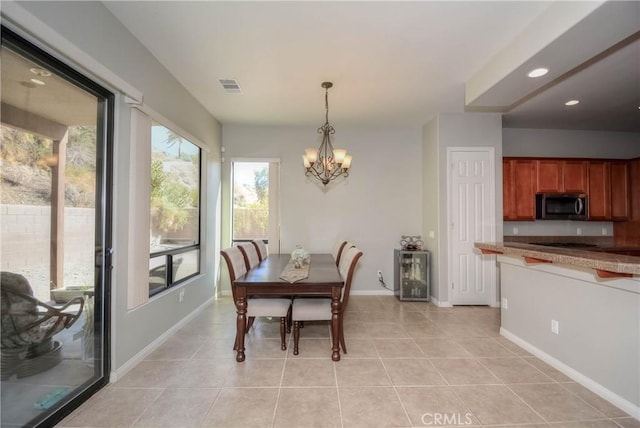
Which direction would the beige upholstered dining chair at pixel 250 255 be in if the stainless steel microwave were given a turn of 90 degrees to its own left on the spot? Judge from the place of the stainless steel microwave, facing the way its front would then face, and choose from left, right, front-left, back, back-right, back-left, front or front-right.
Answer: back

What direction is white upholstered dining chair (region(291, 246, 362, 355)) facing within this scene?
to the viewer's left

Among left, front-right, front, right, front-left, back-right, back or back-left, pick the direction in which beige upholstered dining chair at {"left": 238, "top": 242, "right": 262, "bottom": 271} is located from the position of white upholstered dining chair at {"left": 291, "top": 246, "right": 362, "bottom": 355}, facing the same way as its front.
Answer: front-right

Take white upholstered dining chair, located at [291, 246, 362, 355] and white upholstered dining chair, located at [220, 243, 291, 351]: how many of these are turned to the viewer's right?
1

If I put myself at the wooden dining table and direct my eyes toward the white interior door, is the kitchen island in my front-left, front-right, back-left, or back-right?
front-right

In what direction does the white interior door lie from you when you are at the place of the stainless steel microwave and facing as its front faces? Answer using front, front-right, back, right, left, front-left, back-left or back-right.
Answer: right

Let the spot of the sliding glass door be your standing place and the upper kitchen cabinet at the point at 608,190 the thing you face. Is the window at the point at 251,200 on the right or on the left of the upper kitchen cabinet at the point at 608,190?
left

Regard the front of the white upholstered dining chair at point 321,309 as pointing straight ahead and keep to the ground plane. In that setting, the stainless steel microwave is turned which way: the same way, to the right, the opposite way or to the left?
to the left

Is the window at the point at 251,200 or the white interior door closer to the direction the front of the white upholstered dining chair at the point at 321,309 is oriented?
the window

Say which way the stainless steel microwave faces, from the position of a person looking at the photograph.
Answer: facing the viewer and to the right of the viewer

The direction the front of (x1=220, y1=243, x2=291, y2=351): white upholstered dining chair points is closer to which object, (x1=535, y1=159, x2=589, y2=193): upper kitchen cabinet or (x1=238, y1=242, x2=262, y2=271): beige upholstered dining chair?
the upper kitchen cabinet

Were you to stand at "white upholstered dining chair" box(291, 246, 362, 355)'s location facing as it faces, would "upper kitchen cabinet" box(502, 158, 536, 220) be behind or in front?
behind

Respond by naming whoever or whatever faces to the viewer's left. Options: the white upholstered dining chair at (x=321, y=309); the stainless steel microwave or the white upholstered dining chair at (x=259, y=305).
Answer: the white upholstered dining chair at (x=321, y=309)

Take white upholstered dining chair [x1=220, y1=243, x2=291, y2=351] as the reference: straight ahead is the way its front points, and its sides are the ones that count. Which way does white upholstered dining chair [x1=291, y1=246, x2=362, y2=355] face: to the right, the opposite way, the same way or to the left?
the opposite way

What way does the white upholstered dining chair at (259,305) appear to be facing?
to the viewer's right

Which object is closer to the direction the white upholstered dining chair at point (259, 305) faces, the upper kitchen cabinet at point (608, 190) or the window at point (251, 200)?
the upper kitchen cabinet
